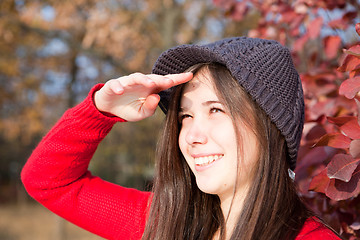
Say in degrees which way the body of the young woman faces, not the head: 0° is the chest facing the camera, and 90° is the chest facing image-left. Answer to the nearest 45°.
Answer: approximately 45°
